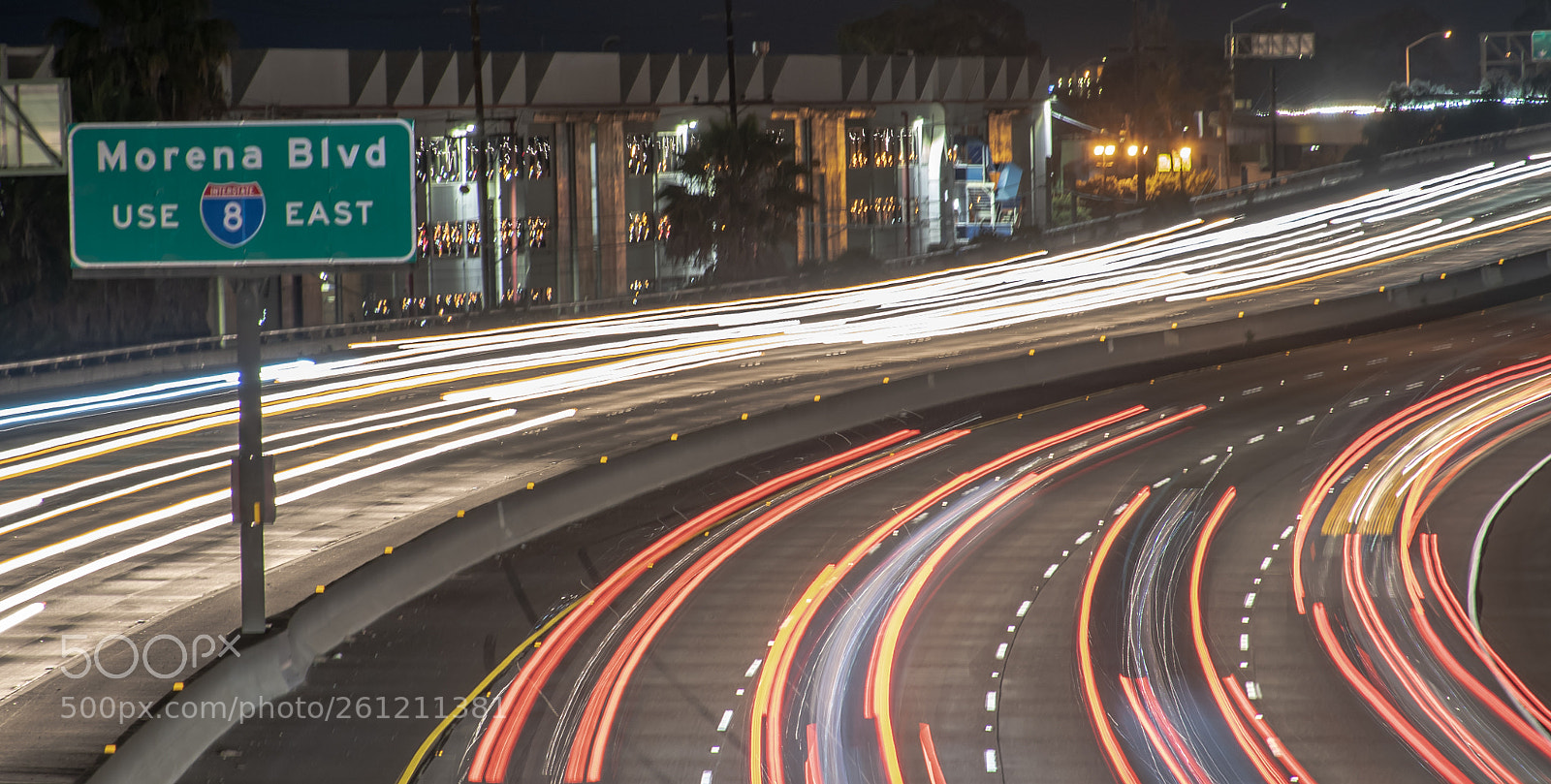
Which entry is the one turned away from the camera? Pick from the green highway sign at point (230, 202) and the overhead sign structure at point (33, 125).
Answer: the overhead sign structure

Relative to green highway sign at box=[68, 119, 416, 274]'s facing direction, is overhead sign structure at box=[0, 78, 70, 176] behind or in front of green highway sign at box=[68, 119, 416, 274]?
behind

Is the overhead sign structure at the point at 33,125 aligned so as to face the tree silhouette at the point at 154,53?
yes

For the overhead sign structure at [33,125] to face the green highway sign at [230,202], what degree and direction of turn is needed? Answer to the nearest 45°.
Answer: approximately 180°

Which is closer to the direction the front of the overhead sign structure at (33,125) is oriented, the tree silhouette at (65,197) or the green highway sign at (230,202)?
the tree silhouette

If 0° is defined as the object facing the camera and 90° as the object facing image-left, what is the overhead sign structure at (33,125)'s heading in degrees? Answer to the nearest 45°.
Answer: approximately 180°

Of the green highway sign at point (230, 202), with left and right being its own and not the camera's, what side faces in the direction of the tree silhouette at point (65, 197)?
back

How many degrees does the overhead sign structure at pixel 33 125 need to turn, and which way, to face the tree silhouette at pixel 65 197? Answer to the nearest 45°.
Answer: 0° — it already faces it

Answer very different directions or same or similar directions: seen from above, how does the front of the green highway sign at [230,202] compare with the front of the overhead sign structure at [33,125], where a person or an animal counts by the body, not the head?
very different directions

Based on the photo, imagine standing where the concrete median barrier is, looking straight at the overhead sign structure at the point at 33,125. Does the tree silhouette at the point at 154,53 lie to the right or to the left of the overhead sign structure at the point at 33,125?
right

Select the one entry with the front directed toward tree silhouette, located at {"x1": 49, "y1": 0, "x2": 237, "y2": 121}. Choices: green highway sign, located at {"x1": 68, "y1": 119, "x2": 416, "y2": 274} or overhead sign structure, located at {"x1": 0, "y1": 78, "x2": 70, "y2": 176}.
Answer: the overhead sign structure
